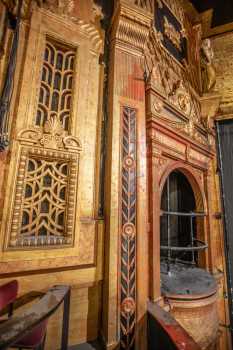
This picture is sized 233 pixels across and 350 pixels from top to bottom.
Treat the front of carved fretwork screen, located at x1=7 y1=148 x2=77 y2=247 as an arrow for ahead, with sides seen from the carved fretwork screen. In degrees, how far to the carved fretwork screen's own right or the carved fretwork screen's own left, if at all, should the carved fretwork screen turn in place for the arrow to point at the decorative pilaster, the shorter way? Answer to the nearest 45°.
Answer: approximately 45° to the carved fretwork screen's own left

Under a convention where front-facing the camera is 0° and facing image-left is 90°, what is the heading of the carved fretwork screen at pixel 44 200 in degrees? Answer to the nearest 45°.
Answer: approximately 315°
